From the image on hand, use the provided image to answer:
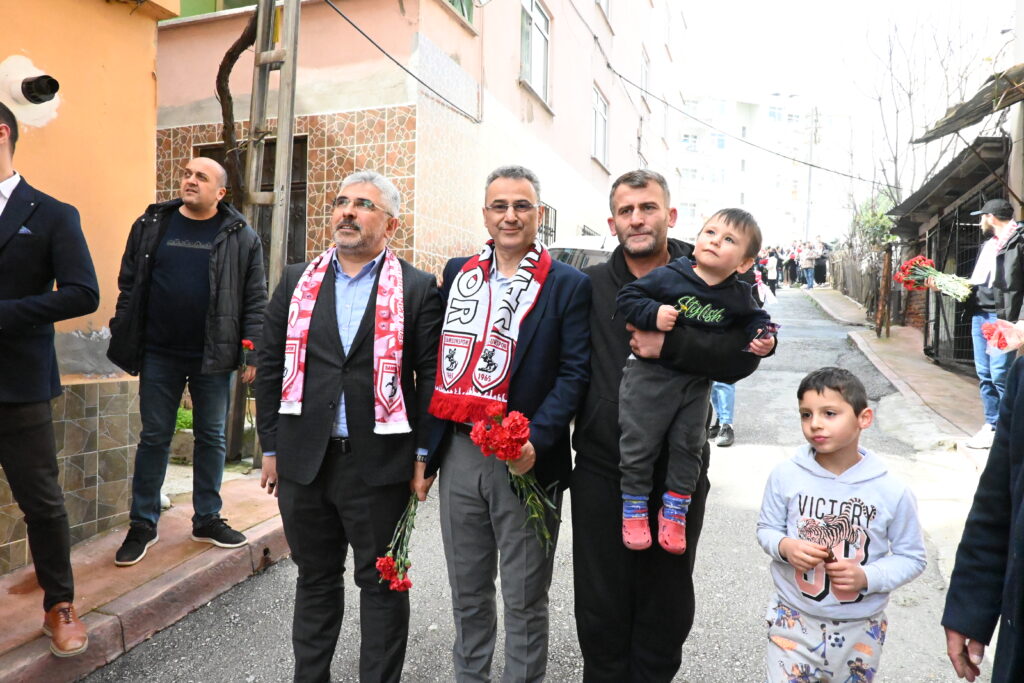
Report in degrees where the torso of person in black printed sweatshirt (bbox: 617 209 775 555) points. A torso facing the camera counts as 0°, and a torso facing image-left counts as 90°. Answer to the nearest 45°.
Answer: approximately 0°

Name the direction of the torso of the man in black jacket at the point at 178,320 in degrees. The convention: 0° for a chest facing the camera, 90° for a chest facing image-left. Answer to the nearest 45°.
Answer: approximately 0°

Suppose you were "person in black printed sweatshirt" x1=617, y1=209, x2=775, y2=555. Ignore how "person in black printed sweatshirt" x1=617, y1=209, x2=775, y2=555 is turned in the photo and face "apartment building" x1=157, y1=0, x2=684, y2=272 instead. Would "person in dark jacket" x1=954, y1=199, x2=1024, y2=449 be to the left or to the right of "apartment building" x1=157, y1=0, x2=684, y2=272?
right

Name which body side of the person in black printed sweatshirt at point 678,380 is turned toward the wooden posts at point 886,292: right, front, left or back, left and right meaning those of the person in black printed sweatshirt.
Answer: back

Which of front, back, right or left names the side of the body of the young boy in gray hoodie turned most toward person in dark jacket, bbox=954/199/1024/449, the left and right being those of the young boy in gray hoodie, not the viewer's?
back

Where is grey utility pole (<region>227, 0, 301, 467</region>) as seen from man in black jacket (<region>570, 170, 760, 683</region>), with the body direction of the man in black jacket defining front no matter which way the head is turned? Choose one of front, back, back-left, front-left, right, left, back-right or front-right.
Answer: back-right

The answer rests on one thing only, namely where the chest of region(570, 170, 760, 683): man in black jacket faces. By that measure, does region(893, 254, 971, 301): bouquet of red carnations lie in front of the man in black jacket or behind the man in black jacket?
behind
